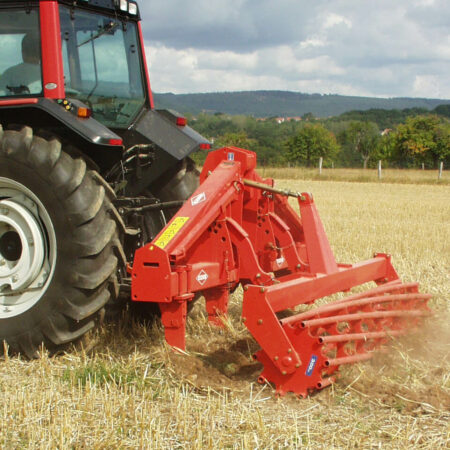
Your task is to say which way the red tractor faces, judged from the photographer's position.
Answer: facing away from the viewer and to the left of the viewer
